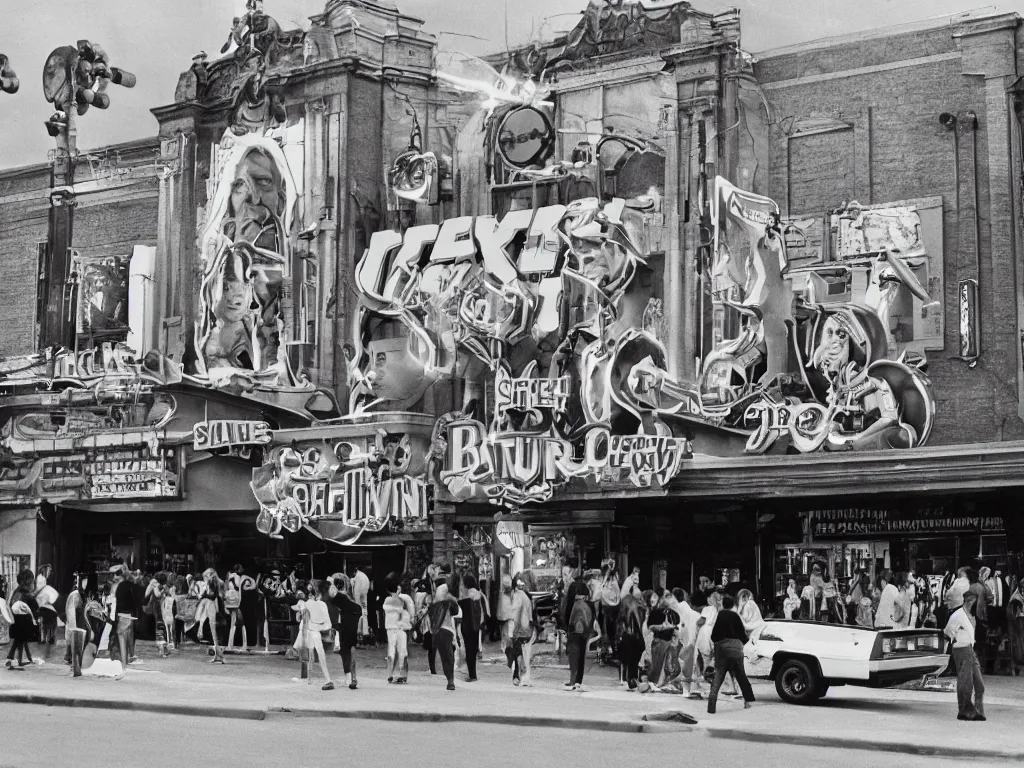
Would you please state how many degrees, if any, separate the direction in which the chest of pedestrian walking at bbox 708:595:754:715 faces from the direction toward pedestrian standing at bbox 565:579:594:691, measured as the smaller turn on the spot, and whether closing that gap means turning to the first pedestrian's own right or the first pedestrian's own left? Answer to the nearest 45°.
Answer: approximately 45° to the first pedestrian's own left

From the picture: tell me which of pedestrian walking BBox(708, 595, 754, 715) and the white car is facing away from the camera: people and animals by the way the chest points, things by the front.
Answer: the pedestrian walking

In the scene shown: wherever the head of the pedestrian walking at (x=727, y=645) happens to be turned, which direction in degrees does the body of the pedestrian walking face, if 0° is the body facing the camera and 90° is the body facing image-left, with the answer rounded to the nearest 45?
approximately 180°

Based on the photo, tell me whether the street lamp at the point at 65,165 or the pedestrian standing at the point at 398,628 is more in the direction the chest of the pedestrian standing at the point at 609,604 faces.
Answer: the street lamp

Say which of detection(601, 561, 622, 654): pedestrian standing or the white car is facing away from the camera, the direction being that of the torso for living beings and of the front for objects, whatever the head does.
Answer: the pedestrian standing

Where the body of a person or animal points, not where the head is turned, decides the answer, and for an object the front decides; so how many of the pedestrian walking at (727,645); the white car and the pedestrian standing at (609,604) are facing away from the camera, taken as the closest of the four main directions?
2

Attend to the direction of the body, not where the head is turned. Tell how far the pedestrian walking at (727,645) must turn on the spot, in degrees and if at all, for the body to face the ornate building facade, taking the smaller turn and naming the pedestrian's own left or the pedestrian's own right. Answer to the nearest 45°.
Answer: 0° — they already face it

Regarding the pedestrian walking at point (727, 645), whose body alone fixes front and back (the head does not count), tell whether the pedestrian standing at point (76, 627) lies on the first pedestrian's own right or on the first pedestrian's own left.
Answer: on the first pedestrian's own left

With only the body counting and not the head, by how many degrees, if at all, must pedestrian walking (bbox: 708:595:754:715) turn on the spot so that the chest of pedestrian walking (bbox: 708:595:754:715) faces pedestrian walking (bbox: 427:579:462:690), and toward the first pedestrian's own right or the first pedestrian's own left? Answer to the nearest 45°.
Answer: approximately 45° to the first pedestrian's own left

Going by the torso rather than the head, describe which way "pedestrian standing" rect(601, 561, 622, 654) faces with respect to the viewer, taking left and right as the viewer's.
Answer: facing away from the viewer
